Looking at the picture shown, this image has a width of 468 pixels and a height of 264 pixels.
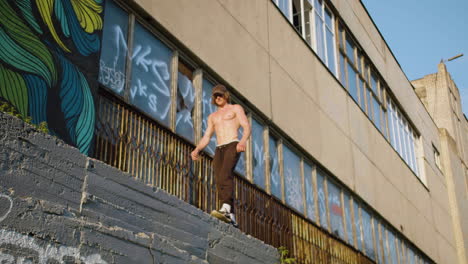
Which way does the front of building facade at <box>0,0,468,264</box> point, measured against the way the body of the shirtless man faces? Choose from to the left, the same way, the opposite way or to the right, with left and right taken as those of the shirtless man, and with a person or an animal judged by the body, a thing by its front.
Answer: to the left

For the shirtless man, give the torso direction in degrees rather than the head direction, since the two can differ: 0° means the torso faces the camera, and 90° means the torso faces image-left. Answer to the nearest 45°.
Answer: approximately 45°

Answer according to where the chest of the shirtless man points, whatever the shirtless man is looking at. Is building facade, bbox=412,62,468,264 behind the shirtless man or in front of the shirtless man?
behind

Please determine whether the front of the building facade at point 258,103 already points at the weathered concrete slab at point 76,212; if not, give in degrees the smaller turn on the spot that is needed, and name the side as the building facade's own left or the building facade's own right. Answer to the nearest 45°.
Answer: approximately 45° to the building facade's own right

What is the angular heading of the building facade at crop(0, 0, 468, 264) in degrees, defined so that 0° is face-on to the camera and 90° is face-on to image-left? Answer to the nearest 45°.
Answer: approximately 315°
